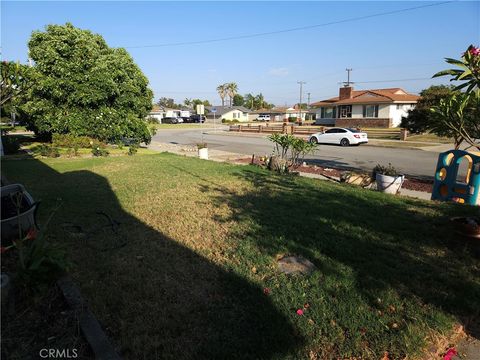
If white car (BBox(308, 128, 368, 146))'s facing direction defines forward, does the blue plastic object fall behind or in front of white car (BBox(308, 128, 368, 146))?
behind

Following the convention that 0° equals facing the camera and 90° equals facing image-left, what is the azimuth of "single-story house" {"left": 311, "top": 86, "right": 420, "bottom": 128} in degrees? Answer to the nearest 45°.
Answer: approximately 45°

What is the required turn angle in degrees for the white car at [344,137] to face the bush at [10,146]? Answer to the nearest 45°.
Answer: approximately 90° to its left

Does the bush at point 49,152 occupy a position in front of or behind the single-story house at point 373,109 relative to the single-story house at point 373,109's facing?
in front

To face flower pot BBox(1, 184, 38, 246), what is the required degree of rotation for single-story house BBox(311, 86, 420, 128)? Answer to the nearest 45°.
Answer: approximately 45° to its left

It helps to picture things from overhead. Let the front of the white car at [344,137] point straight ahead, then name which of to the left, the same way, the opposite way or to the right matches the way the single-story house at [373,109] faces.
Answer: to the left

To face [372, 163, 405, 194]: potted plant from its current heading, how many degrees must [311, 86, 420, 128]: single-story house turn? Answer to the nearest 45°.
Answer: approximately 45° to its left

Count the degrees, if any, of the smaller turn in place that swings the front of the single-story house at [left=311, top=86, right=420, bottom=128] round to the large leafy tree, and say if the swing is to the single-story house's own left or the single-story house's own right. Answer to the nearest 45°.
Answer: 0° — it already faces it

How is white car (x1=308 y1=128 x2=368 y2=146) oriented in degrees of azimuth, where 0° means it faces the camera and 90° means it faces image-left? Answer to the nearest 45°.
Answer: approximately 135°

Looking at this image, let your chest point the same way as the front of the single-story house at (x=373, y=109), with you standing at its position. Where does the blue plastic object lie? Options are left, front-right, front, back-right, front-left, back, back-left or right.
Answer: front-left

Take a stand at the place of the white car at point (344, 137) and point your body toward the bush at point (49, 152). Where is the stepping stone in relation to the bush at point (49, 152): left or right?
left

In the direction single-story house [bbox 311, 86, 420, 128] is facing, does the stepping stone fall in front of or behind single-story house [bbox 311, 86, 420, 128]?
in front

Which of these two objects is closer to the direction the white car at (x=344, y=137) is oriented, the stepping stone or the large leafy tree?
the large leafy tree
